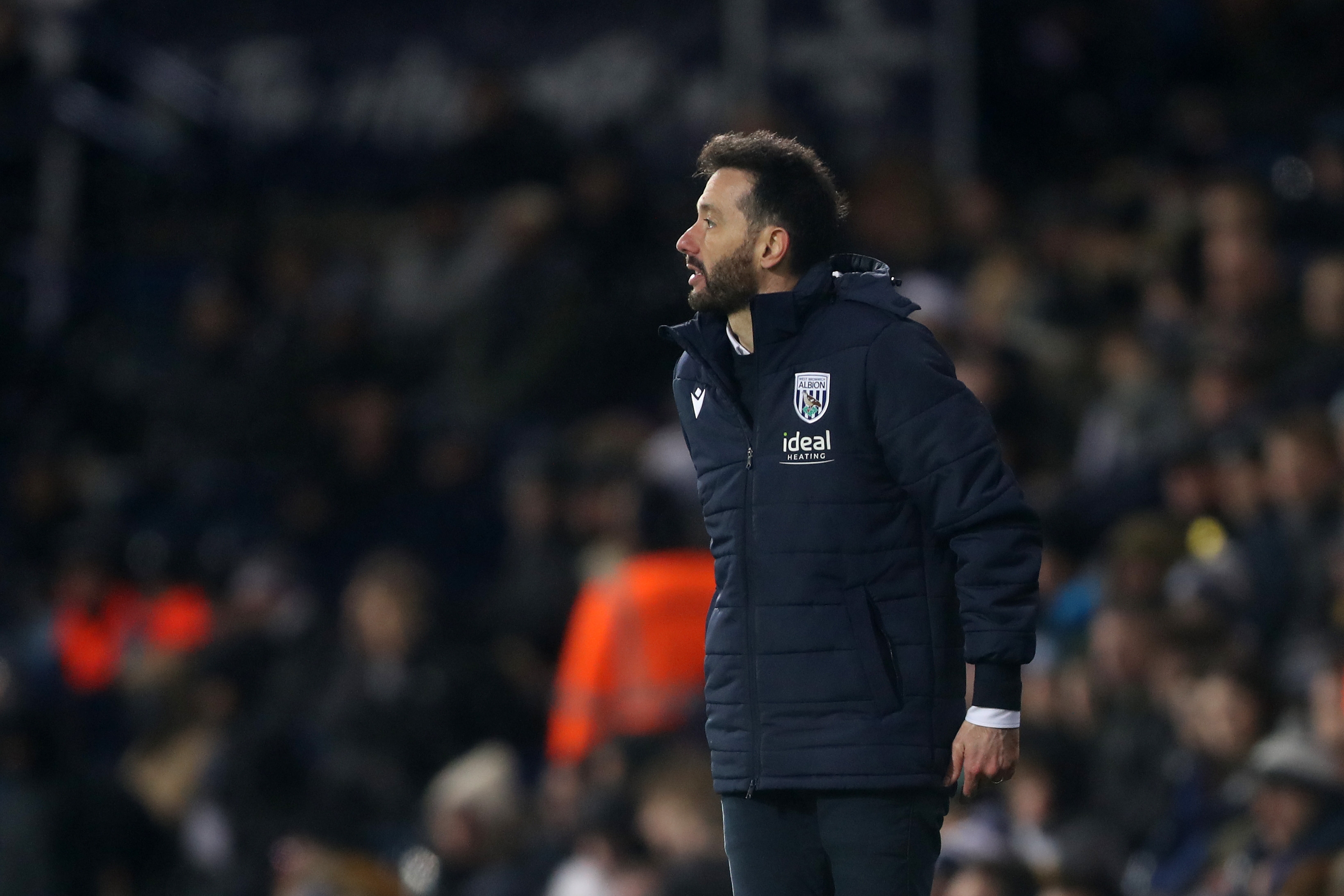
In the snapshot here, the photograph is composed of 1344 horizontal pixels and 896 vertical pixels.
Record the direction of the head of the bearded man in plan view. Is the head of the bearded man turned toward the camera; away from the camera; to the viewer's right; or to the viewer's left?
to the viewer's left

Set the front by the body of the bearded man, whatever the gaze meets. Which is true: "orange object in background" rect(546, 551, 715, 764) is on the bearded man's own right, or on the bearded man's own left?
on the bearded man's own right

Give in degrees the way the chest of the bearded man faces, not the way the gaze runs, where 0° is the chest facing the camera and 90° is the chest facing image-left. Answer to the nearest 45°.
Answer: approximately 45°

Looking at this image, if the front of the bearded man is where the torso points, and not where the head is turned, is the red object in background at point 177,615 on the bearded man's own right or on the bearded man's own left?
on the bearded man's own right

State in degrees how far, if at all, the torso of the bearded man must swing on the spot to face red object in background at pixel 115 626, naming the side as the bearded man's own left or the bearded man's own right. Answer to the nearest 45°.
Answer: approximately 90° to the bearded man's own right
